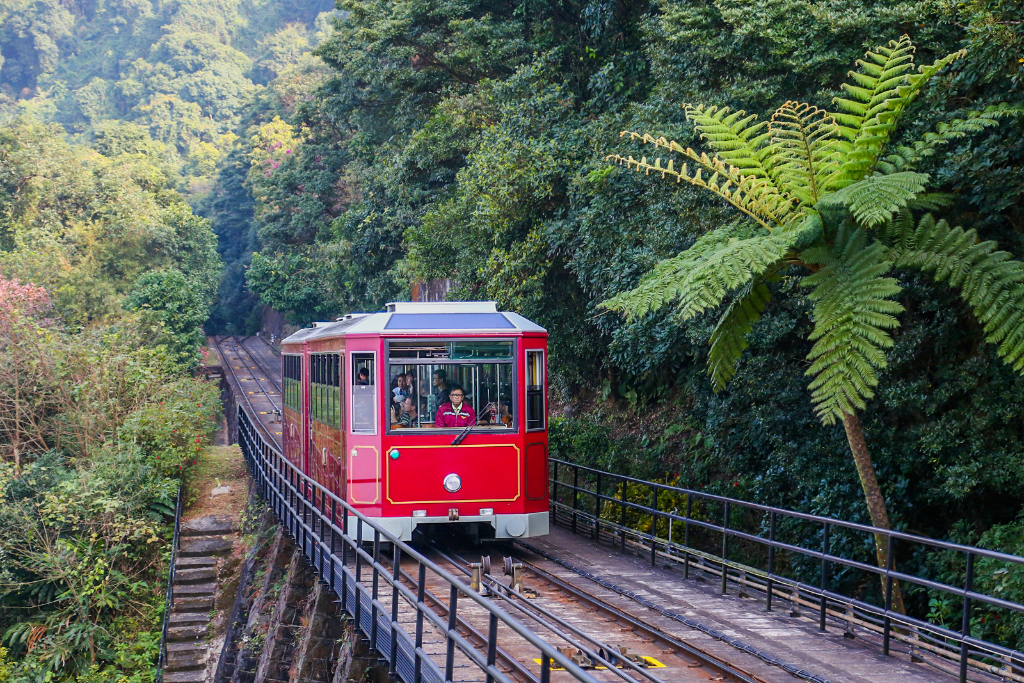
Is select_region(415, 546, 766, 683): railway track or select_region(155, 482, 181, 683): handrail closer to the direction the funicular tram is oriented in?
the railway track

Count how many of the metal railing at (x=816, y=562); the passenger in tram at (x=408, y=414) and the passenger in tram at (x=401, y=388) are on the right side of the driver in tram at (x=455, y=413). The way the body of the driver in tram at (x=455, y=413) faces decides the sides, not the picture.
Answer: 2

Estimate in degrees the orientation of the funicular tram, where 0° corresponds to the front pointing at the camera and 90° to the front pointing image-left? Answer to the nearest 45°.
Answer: approximately 0°

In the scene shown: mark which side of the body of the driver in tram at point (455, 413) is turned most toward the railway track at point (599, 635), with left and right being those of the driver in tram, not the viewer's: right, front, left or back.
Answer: front

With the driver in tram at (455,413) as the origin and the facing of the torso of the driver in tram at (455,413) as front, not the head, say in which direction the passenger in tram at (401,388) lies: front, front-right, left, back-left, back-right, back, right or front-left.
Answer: right

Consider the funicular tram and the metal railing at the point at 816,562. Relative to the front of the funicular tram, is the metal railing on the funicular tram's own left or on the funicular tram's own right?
on the funicular tram's own left

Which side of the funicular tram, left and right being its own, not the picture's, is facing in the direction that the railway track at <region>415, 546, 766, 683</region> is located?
front
